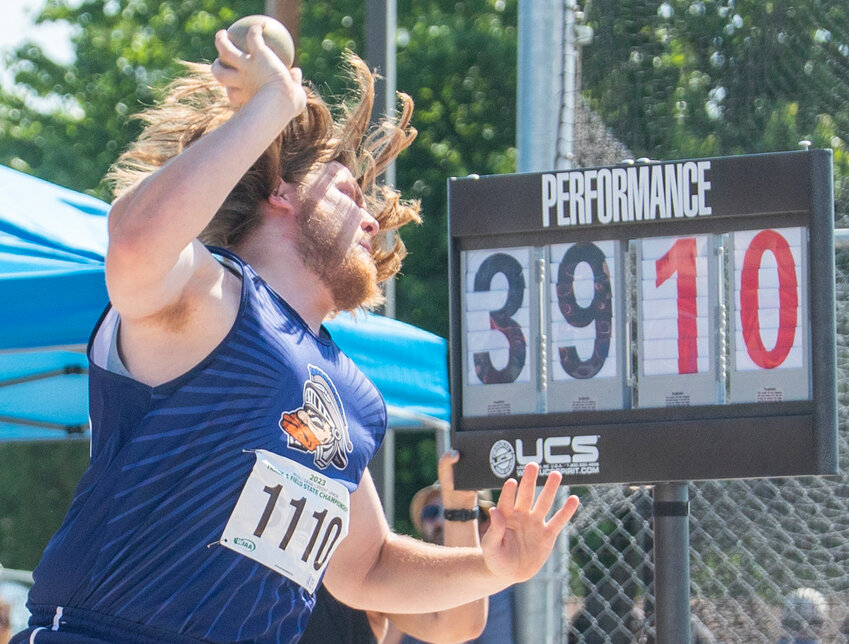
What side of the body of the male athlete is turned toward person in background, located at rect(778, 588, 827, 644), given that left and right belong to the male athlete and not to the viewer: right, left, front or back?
left

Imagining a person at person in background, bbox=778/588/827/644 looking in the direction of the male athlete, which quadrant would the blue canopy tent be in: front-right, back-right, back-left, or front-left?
front-right

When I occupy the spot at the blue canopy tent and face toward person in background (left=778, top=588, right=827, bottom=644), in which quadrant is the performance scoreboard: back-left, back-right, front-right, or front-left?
front-right

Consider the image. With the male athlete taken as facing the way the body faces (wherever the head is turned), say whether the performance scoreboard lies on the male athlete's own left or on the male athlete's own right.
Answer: on the male athlete's own left

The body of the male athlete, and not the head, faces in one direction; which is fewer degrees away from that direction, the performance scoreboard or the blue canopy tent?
the performance scoreboard

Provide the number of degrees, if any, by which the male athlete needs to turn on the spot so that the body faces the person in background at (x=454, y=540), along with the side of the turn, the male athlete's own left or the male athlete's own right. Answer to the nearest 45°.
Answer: approximately 90° to the male athlete's own left

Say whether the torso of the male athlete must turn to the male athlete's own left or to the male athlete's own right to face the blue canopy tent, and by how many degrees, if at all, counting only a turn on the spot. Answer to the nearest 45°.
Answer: approximately 135° to the male athlete's own left
